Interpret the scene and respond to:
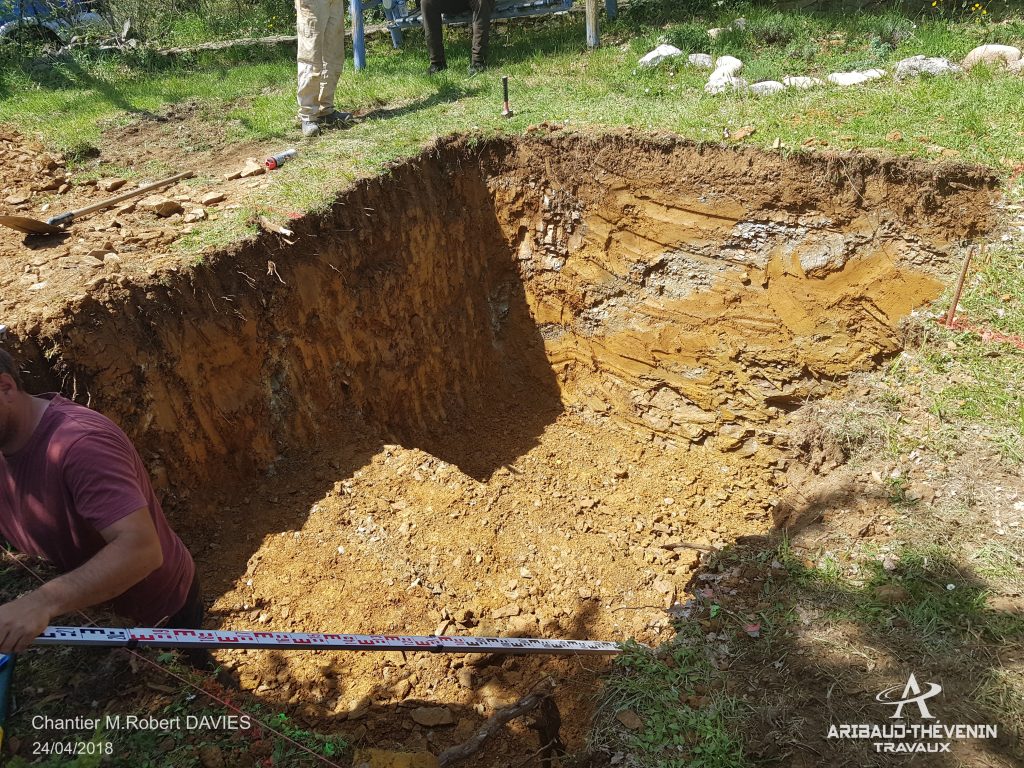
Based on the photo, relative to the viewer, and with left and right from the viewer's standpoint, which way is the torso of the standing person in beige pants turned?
facing the viewer and to the right of the viewer

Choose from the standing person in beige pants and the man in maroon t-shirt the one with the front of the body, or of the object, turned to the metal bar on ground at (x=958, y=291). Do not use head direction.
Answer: the standing person in beige pants

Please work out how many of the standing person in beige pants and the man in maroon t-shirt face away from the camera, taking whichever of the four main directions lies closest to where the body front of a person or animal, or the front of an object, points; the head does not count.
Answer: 0

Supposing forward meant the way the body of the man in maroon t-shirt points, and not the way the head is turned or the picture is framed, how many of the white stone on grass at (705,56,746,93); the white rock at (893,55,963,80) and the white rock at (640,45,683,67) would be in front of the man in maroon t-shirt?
0

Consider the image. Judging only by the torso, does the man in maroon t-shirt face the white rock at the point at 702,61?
no

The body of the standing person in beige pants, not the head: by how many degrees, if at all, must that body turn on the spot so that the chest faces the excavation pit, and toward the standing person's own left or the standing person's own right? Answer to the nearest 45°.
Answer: approximately 45° to the standing person's own right

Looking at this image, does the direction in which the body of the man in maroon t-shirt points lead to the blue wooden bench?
no

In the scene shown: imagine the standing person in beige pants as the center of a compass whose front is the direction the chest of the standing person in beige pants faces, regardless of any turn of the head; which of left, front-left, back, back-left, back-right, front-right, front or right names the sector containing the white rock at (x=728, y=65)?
front-left

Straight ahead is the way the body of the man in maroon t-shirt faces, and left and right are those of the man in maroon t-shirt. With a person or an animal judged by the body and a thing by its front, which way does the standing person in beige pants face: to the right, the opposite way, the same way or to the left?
to the left

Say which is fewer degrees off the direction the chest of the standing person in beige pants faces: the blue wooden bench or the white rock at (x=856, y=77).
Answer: the white rock
